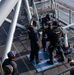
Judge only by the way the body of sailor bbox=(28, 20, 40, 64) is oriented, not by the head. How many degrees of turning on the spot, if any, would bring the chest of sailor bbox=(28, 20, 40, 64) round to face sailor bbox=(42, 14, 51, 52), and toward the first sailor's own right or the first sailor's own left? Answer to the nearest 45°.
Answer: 0° — they already face them

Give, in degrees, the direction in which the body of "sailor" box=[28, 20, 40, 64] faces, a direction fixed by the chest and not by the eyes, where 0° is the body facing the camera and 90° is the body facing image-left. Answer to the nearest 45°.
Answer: approximately 225°

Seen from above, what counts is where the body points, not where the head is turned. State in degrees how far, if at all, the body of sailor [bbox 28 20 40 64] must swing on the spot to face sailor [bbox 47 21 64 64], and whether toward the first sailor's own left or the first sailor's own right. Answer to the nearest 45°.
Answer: approximately 45° to the first sailor's own right
